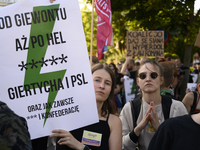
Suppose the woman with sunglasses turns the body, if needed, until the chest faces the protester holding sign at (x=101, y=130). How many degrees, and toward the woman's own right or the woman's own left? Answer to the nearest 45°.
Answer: approximately 45° to the woman's own right

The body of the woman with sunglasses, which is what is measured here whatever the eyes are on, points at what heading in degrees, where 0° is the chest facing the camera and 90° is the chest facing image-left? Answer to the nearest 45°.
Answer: approximately 0°
